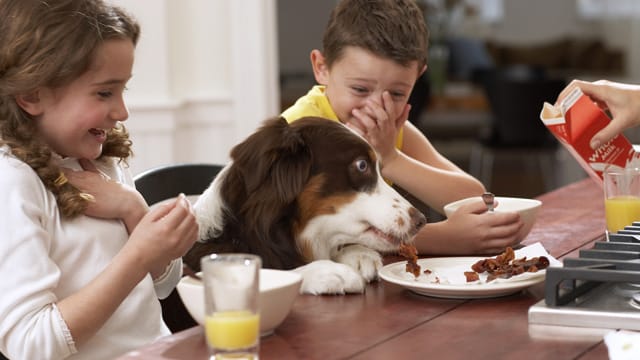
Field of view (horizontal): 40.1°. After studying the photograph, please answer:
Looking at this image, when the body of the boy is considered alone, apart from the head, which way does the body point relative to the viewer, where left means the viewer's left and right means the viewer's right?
facing the viewer and to the right of the viewer

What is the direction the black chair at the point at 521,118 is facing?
toward the camera

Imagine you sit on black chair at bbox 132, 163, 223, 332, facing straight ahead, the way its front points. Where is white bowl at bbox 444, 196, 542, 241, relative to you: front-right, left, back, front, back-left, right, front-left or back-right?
front

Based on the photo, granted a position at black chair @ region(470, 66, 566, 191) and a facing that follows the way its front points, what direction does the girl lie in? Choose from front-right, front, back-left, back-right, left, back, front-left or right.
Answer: front

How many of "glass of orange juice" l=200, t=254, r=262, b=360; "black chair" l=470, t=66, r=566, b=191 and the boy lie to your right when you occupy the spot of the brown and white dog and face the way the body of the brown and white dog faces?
1

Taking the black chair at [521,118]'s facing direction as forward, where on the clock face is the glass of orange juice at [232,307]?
The glass of orange juice is roughly at 12 o'clock from the black chair.

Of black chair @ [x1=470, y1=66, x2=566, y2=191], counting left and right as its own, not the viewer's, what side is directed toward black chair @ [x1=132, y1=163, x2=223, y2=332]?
front

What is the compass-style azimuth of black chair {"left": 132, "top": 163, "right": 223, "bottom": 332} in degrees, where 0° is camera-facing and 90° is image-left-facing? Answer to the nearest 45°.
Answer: approximately 315°

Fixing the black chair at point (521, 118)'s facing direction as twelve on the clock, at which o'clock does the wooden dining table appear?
The wooden dining table is roughly at 12 o'clock from the black chair.

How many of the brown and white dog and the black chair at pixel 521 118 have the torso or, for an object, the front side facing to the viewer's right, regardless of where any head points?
1

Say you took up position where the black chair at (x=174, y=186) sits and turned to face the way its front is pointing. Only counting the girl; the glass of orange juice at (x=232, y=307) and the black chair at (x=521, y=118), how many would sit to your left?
1

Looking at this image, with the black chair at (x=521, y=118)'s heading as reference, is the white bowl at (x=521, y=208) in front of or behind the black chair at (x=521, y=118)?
in front

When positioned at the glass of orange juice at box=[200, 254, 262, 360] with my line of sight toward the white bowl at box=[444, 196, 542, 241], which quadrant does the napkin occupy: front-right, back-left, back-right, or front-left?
front-right

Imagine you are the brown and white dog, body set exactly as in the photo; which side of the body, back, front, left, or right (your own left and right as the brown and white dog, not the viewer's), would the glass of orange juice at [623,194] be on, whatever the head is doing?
front

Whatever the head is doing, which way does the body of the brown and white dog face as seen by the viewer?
to the viewer's right
